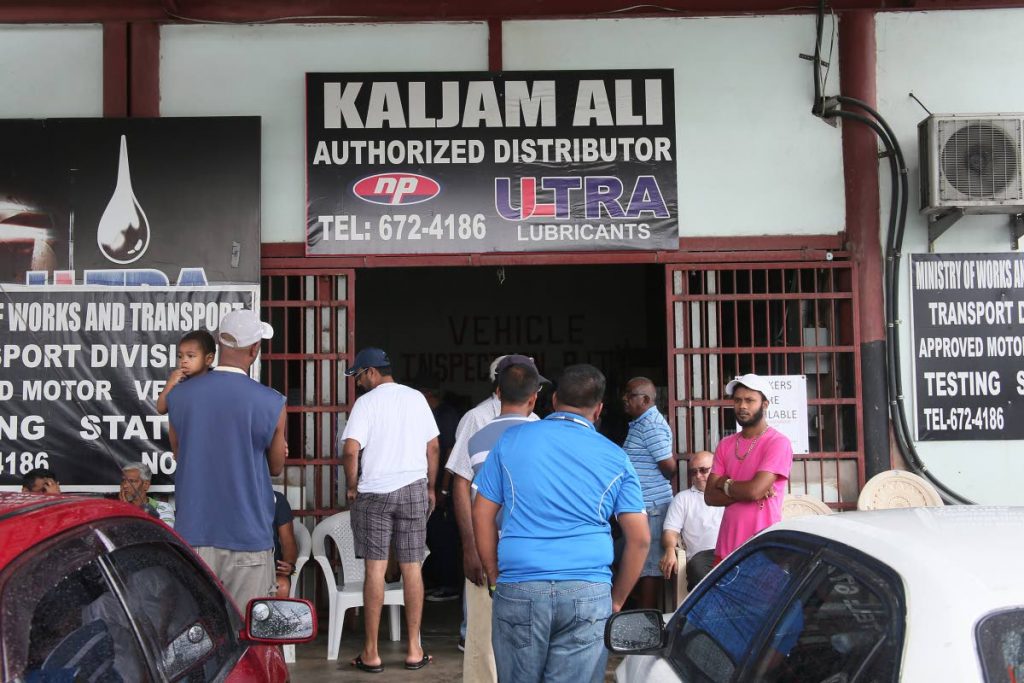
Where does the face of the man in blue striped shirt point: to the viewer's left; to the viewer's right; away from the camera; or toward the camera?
to the viewer's left

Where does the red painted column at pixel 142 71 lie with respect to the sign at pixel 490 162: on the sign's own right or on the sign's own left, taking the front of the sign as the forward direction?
on the sign's own right

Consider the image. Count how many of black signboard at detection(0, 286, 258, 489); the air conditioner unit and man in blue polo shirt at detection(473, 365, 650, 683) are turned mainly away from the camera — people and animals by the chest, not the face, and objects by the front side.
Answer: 1

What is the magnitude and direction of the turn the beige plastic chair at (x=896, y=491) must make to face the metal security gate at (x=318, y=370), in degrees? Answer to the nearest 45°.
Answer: approximately 90° to its right

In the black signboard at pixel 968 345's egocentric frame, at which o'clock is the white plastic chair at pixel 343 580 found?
The white plastic chair is roughly at 2 o'clock from the black signboard.

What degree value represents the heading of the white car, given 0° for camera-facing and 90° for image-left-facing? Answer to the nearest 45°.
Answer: approximately 135°

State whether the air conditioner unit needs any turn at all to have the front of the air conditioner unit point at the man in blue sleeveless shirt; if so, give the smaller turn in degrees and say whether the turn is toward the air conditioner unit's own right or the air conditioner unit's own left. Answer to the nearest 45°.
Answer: approximately 45° to the air conditioner unit's own right

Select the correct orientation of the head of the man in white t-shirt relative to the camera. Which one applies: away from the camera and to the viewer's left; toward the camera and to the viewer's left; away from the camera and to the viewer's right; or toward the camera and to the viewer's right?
away from the camera and to the viewer's left

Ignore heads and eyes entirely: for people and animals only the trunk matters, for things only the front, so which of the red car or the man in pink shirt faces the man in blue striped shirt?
the red car
